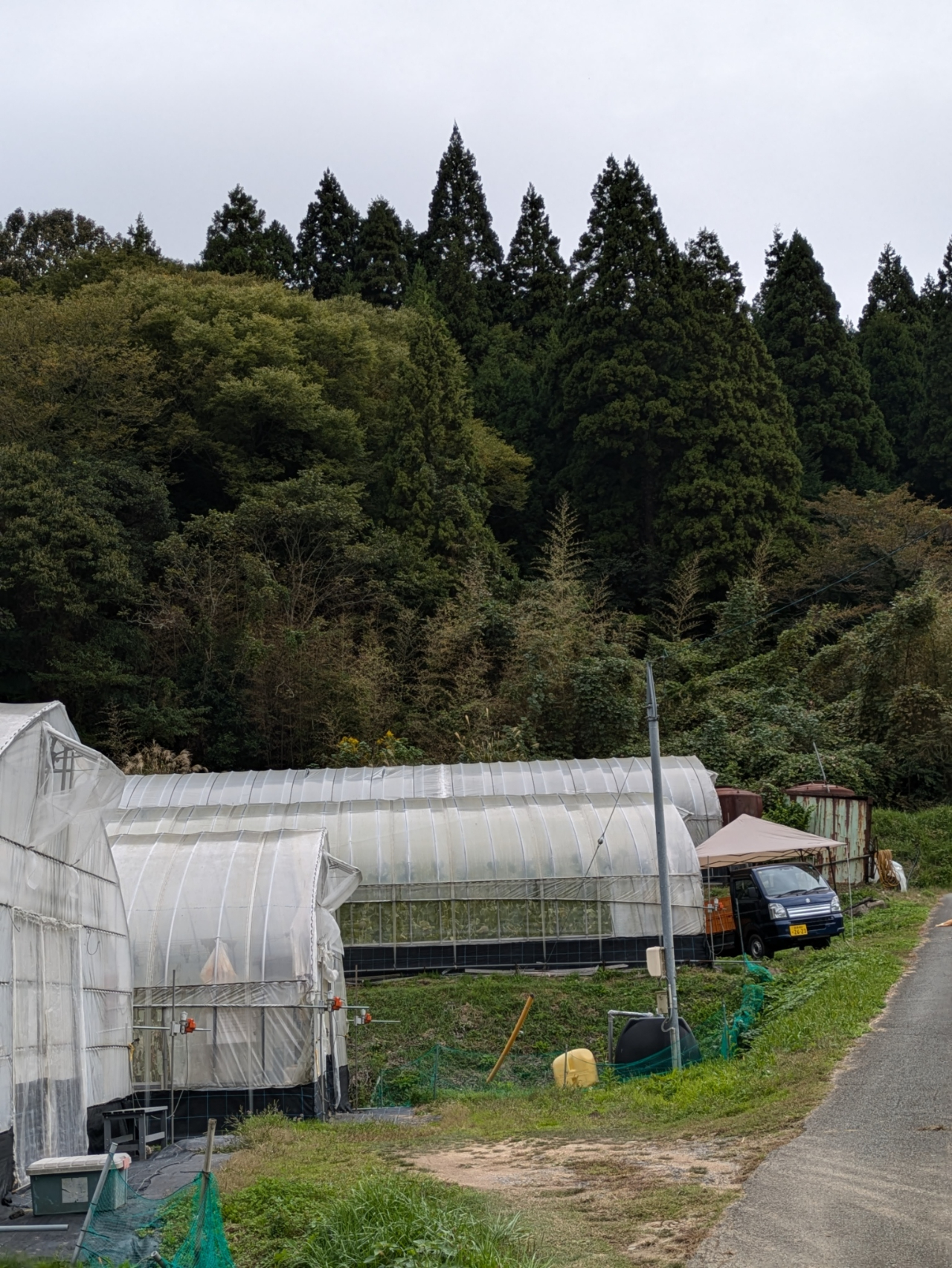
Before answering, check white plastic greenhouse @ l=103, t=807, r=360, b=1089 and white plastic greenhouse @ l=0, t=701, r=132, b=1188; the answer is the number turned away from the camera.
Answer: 0

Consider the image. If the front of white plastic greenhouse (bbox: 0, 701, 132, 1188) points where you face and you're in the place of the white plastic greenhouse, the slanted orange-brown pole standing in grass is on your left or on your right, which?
on your left

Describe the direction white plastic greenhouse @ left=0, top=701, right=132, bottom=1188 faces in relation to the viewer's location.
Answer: facing the viewer and to the right of the viewer

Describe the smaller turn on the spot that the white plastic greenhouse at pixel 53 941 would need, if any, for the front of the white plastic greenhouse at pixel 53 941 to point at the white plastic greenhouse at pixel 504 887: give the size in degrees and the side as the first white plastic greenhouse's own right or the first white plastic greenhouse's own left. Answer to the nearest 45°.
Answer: approximately 90° to the first white plastic greenhouse's own left

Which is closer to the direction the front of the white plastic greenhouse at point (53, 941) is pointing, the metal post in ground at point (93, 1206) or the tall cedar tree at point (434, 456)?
the metal post in ground

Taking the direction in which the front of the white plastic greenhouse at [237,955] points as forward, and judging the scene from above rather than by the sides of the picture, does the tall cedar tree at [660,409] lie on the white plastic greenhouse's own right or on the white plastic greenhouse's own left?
on the white plastic greenhouse's own left

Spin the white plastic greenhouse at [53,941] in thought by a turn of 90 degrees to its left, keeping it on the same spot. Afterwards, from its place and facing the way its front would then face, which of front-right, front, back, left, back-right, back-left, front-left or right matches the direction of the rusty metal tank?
front

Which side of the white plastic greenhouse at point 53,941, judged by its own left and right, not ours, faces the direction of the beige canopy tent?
left
